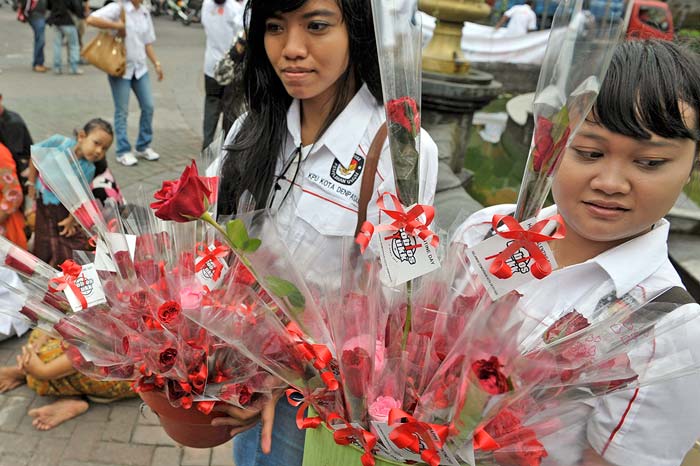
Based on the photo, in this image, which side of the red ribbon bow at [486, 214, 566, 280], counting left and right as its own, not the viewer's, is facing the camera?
front

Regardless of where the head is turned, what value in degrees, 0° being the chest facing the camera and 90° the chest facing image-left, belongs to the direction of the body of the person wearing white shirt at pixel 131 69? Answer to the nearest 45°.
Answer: approximately 0°

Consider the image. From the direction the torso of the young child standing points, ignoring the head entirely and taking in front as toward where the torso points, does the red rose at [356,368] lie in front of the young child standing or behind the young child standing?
in front

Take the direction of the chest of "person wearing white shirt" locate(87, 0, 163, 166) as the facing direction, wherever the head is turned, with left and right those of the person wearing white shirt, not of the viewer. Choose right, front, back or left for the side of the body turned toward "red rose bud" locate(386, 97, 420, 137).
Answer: front

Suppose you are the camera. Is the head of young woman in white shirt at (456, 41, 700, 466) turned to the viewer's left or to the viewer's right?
to the viewer's left

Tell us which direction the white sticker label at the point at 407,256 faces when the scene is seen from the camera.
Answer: facing the viewer

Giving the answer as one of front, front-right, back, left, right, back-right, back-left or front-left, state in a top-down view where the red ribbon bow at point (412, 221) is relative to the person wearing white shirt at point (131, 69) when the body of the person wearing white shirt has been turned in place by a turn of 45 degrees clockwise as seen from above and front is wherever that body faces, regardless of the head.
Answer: front-left
